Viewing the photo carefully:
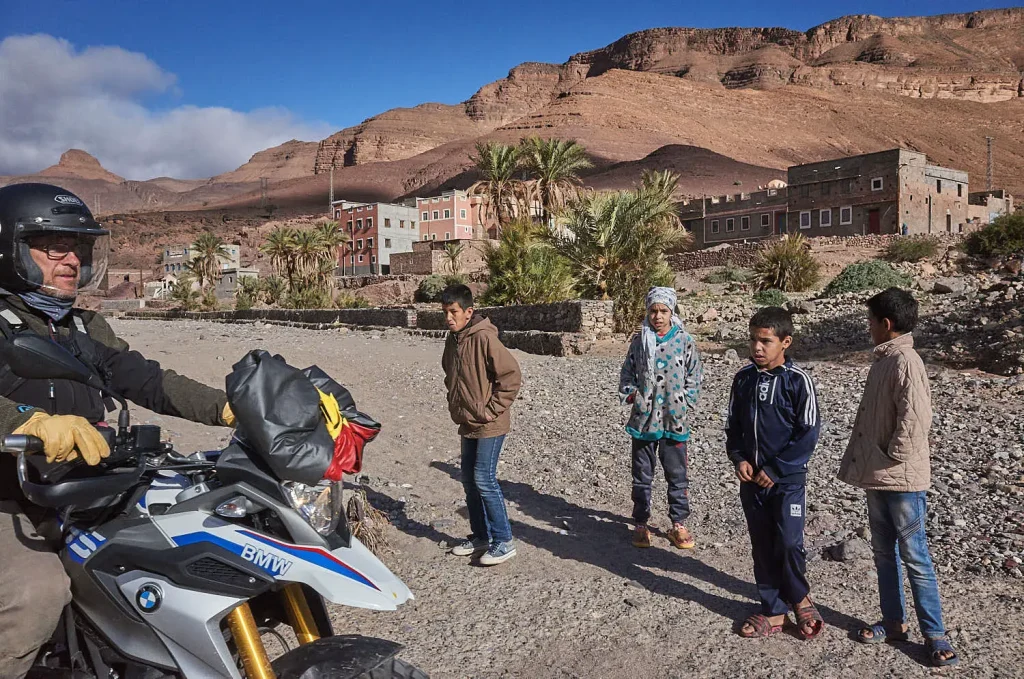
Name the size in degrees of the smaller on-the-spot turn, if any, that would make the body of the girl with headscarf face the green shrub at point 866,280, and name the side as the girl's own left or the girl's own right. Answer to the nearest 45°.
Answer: approximately 180°

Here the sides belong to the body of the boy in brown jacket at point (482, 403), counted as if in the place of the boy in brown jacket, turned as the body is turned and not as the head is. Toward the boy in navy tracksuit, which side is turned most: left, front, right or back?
left

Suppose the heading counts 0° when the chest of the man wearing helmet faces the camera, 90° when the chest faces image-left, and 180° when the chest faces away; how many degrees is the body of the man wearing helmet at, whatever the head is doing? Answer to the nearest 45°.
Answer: approximately 315°

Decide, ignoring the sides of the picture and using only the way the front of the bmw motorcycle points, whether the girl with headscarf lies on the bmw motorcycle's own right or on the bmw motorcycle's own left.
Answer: on the bmw motorcycle's own left

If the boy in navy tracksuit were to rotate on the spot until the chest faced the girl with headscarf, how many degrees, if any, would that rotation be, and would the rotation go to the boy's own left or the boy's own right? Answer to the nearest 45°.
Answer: approximately 90° to the boy's own right

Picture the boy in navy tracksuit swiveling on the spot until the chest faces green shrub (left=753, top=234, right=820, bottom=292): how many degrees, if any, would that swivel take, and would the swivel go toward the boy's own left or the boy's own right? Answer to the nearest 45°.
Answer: approximately 135° to the boy's own right

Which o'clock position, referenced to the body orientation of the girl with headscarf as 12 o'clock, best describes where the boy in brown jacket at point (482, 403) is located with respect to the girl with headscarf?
The boy in brown jacket is roughly at 2 o'clock from the girl with headscarf.

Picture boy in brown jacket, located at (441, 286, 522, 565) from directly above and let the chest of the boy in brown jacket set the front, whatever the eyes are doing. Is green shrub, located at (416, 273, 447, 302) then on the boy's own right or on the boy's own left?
on the boy's own right

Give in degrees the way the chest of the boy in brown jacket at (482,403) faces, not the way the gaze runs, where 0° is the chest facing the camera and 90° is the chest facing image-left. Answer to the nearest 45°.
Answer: approximately 45°

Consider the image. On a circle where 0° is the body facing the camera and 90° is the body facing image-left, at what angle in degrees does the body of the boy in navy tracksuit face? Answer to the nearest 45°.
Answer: approximately 45°

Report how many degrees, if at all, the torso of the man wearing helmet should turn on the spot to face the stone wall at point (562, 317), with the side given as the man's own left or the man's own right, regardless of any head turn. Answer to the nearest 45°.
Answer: approximately 90° to the man's own left

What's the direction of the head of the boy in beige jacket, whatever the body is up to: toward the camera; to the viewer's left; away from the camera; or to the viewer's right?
to the viewer's left
